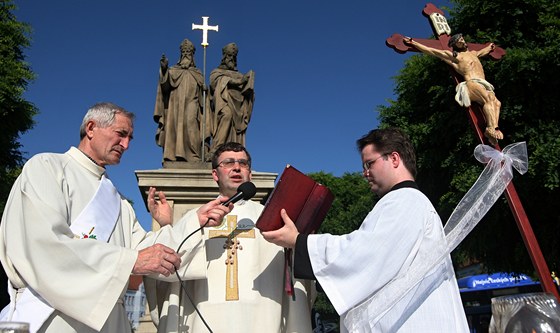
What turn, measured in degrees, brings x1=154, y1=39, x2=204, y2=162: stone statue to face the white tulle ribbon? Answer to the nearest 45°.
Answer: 0° — it already faces it

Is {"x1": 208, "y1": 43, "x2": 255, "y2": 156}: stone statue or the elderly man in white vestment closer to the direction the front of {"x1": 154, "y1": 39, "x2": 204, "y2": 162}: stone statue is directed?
the elderly man in white vestment

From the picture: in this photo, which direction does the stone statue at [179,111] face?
toward the camera

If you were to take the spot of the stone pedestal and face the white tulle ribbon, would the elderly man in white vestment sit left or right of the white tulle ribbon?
right

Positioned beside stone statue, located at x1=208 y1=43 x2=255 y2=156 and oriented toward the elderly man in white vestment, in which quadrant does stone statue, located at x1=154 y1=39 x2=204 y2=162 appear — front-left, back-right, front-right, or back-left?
front-right

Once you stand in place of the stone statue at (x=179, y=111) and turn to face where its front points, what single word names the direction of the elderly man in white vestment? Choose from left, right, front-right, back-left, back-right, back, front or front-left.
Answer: front

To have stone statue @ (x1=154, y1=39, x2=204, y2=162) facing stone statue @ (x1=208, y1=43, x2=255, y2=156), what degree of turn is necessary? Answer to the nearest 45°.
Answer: approximately 90° to its left
